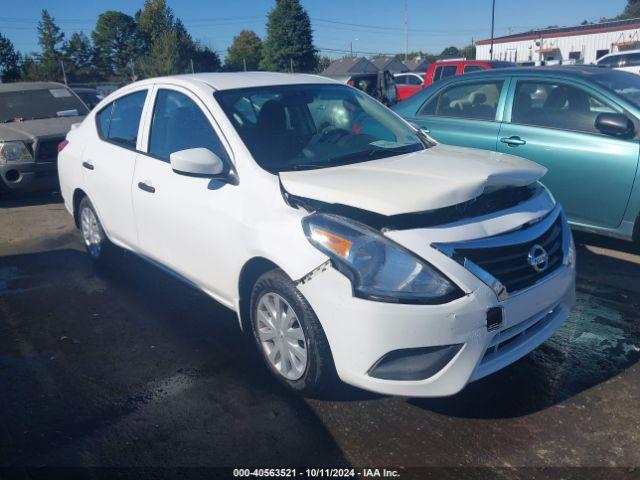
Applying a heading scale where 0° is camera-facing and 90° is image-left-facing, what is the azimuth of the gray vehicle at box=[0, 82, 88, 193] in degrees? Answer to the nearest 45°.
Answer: approximately 315°

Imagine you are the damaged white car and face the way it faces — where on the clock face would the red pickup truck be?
The red pickup truck is roughly at 8 o'clock from the damaged white car.

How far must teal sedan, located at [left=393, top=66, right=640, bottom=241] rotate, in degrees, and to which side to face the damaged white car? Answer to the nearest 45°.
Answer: approximately 90° to its right

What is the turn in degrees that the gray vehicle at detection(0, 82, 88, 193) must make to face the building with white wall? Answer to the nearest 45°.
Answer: approximately 90° to its left

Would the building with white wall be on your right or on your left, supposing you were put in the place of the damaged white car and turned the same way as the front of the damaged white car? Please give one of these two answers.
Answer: on your left

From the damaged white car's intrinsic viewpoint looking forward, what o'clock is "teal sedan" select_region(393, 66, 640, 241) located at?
The teal sedan is roughly at 9 o'clock from the damaged white car.

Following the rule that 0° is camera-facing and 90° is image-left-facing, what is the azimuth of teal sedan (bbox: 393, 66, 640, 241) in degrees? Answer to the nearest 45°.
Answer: approximately 315°

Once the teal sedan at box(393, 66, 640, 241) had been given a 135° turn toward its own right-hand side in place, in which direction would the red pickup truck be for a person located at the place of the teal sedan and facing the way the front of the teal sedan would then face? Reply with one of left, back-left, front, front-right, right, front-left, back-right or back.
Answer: right

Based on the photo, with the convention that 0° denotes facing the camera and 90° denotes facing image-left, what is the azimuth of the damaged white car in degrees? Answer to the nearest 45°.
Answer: approximately 315°

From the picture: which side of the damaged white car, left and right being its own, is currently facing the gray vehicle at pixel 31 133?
back

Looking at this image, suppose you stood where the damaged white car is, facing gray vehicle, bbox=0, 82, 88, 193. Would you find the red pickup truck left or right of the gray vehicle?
right
